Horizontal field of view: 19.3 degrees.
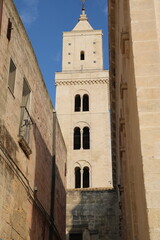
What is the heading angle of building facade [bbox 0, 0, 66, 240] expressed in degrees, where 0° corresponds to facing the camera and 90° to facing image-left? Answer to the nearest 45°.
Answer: approximately 270°

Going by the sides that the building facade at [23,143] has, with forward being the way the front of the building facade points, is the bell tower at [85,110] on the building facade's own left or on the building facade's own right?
on the building facade's own left

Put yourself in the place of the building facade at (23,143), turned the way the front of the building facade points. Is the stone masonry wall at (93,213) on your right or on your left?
on your left
